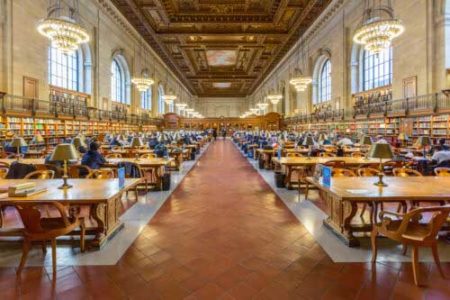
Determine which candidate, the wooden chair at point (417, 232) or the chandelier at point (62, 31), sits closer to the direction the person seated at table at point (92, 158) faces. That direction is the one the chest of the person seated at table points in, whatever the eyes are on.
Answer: the chandelier

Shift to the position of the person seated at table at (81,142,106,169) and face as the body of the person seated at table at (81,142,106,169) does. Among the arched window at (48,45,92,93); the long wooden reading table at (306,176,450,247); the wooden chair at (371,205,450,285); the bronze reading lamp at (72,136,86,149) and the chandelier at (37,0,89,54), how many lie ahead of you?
3

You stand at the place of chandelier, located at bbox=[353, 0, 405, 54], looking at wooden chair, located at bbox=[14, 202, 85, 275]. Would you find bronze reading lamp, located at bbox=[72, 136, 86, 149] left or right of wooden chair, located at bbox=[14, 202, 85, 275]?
right
